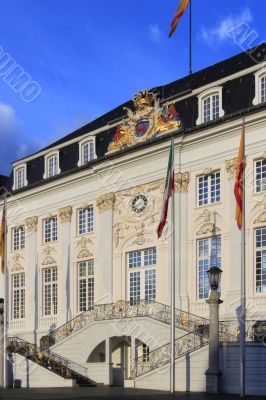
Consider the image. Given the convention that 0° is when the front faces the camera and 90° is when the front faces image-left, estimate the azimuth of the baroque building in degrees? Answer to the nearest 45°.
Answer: approximately 45°

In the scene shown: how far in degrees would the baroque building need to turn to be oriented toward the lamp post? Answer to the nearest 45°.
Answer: approximately 45° to its left
